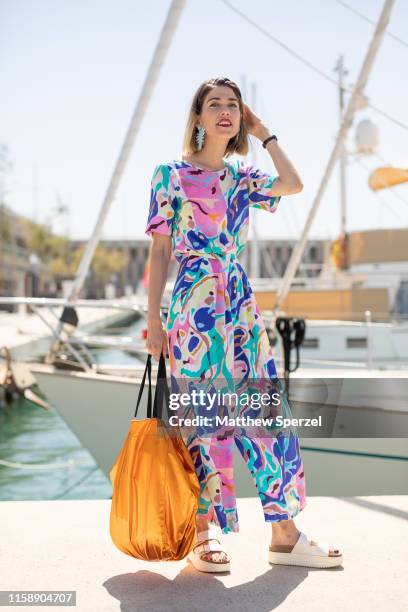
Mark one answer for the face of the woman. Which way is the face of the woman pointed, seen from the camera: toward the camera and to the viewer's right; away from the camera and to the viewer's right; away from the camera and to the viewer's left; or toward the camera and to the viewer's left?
toward the camera and to the viewer's right

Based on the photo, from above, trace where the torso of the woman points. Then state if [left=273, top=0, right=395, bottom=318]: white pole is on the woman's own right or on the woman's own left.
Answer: on the woman's own left

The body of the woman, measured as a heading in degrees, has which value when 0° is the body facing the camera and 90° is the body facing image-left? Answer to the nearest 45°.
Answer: approximately 315°

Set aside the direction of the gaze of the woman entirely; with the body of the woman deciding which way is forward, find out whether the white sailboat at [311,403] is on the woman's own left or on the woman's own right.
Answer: on the woman's own left

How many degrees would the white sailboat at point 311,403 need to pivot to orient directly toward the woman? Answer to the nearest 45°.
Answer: approximately 90° to its left

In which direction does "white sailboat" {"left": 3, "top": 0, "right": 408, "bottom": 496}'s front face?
to the viewer's left

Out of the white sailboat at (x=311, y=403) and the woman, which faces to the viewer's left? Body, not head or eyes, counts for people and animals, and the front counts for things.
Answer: the white sailboat

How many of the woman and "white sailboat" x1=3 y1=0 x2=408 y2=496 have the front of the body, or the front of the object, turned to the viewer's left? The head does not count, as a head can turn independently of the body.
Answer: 1
